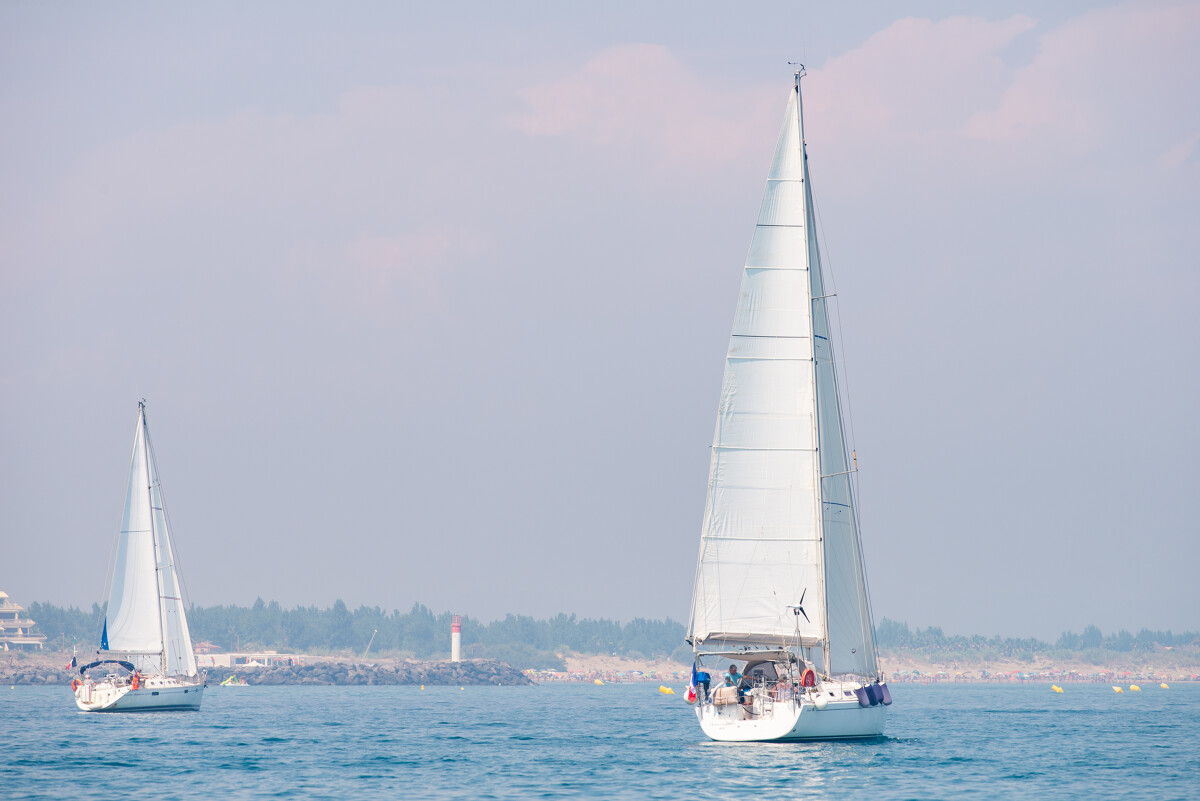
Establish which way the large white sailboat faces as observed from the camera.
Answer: facing away from the viewer and to the right of the viewer
